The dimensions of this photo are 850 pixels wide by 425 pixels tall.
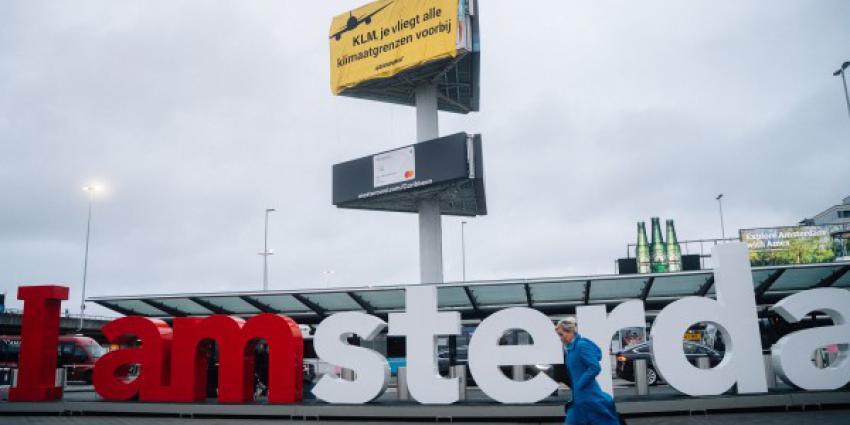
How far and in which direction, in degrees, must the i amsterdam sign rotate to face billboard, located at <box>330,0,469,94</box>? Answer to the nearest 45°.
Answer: approximately 180°

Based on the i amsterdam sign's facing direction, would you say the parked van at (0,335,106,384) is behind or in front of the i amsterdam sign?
behind

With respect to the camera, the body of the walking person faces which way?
to the viewer's left

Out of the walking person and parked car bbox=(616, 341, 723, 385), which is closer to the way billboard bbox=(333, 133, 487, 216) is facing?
the walking person

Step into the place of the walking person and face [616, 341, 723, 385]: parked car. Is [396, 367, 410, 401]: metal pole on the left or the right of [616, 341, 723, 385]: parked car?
left

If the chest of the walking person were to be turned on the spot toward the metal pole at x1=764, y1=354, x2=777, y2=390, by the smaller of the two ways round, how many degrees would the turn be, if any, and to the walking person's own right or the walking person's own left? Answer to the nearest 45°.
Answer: approximately 135° to the walking person's own right

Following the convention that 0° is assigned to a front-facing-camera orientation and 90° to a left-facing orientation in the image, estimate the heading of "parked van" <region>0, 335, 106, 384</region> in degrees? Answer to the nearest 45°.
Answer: approximately 270°

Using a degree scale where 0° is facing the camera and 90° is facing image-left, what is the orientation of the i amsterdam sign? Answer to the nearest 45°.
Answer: approximately 0°
